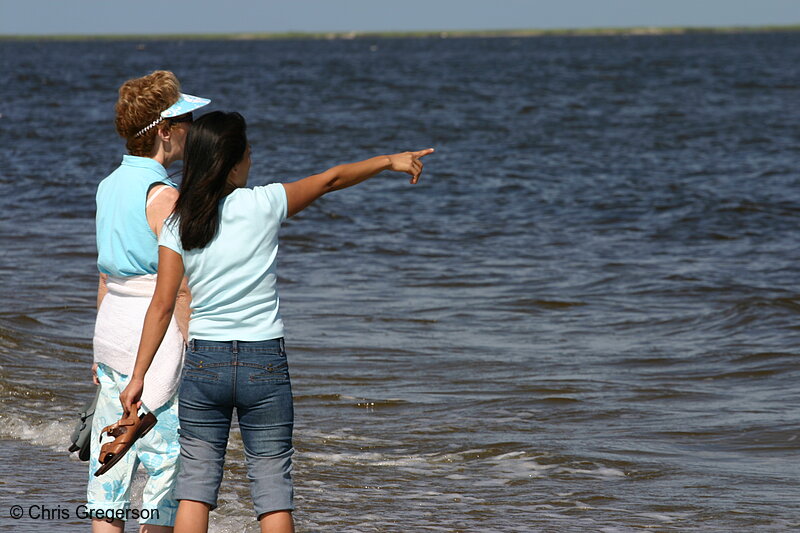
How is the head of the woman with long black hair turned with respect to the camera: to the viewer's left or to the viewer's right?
to the viewer's right

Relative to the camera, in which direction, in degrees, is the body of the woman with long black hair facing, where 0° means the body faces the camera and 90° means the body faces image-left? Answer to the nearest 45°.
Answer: approximately 180°
